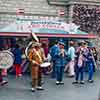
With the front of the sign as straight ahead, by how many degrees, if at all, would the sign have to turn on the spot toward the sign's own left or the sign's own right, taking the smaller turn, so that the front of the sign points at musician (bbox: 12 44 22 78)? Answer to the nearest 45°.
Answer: approximately 45° to the sign's own right

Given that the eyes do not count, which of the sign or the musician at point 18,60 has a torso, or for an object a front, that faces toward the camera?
the sign

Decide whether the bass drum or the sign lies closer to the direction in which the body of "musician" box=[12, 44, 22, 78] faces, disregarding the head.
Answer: the sign

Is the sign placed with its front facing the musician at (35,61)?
yes

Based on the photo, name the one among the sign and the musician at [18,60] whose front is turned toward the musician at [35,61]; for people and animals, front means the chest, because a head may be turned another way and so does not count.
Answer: the sign

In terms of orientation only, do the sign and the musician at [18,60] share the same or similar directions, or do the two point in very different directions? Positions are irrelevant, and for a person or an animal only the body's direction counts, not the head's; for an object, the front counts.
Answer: very different directions

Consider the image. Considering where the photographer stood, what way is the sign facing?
facing the viewer
